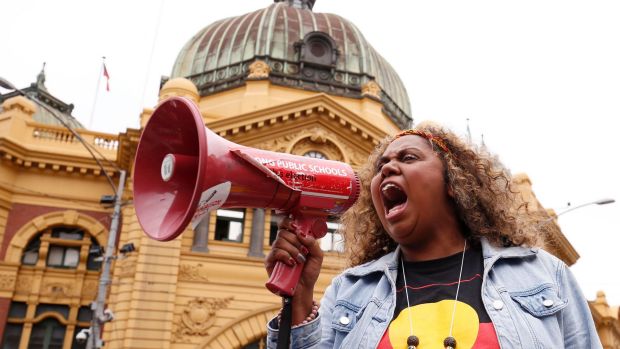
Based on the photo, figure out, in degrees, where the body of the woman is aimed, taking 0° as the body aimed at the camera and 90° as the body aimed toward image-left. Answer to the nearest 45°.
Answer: approximately 45°

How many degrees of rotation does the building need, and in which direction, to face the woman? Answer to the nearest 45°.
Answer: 0° — it already faces them

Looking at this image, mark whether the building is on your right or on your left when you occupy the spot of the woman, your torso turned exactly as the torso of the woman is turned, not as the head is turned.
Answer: on your right
